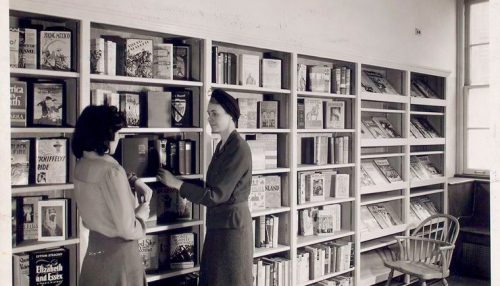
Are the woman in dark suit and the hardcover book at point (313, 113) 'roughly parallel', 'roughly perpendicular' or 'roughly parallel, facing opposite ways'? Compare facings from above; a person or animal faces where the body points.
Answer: roughly perpendicular

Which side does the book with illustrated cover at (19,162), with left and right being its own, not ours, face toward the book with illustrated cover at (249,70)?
left

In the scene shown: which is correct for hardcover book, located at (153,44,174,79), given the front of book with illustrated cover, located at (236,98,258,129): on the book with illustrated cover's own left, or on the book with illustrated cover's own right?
on the book with illustrated cover's own right

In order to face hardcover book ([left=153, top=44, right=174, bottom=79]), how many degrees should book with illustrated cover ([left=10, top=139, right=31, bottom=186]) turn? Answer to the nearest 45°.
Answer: approximately 90° to its left

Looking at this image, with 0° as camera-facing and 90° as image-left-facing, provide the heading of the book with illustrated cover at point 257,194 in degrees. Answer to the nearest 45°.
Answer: approximately 0°

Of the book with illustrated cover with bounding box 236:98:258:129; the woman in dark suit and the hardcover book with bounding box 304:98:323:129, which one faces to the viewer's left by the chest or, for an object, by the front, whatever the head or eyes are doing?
the woman in dark suit

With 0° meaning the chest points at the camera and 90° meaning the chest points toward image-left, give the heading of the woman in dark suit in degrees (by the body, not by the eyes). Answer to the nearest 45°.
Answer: approximately 90°

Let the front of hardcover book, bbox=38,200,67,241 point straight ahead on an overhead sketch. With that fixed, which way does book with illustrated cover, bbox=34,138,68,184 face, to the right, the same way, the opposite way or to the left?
the same way

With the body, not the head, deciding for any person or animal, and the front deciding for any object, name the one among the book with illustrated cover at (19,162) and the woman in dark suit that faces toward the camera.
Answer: the book with illustrated cover

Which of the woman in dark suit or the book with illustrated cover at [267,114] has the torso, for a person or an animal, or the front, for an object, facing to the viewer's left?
the woman in dark suit

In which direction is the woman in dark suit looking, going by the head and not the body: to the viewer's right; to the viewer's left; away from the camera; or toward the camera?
to the viewer's left

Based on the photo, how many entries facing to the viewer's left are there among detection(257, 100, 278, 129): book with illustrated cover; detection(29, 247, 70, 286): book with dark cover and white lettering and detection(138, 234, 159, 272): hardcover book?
0

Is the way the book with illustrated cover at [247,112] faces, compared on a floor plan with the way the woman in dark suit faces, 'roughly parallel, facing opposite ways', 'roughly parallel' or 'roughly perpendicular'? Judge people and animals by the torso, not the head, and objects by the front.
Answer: roughly perpendicular

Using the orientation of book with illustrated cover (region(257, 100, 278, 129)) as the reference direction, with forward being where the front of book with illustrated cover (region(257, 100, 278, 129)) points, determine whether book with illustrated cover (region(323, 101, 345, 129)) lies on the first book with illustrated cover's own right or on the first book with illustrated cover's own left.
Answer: on the first book with illustrated cover's own left

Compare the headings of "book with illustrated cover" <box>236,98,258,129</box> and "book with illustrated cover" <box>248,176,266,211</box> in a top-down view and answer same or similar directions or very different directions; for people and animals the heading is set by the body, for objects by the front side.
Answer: same or similar directions

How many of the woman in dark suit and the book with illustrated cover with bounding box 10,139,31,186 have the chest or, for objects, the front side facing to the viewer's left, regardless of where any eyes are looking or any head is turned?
1

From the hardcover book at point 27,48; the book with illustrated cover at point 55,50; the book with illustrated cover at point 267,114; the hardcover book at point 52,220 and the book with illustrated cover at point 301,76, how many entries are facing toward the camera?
5

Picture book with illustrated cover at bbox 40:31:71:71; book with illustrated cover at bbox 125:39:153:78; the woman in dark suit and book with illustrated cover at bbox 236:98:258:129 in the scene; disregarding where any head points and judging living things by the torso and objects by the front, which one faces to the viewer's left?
the woman in dark suit
